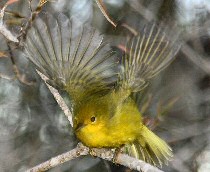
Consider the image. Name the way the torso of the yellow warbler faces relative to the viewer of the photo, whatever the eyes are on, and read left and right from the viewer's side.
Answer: facing the viewer and to the left of the viewer
